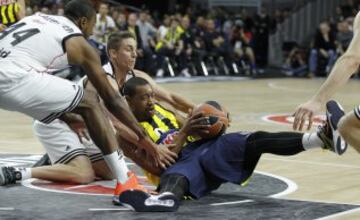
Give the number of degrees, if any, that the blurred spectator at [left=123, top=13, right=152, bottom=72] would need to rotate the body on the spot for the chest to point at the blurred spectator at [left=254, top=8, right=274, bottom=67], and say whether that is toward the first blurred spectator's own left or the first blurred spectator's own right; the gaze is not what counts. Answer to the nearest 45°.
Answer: approximately 135° to the first blurred spectator's own left

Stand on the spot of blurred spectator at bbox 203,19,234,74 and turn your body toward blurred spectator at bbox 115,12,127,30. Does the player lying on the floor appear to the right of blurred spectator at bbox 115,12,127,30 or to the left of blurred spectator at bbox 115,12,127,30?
left

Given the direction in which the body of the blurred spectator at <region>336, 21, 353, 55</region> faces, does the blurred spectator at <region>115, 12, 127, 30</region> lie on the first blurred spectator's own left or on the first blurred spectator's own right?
on the first blurred spectator's own right

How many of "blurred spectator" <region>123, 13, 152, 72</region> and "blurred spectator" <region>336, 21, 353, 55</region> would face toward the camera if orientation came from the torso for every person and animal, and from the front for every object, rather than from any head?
2

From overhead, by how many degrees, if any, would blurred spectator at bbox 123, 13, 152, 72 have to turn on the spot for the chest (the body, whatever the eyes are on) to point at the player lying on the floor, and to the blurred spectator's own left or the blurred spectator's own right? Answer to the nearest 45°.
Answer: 0° — they already face them

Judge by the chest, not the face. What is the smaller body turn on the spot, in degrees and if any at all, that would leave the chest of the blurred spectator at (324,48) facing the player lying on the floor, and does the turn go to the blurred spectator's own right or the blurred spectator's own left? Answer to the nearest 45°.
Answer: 0° — they already face them

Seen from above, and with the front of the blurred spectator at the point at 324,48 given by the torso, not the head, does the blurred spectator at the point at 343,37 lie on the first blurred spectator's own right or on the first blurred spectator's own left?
on the first blurred spectator's own left

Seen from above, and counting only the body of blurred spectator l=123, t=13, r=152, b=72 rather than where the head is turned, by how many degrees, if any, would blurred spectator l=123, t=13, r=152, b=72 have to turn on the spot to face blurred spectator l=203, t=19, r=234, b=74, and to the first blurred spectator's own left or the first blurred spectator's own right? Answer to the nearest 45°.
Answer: approximately 135° to the first blurred spectator's own left

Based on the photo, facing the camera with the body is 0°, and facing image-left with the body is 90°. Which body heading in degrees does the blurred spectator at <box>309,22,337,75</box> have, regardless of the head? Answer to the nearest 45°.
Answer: approximately 0°

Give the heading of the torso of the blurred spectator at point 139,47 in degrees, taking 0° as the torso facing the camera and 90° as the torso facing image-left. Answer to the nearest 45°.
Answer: approximately 0°

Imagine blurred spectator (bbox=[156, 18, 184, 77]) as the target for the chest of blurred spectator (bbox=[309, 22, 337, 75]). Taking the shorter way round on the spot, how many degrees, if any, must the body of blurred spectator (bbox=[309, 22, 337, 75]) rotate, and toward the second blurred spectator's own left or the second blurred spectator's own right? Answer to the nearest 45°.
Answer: approximately 45° to the second blurred spectator's own right

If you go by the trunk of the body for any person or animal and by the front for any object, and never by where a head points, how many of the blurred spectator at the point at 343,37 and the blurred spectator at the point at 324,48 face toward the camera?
2
